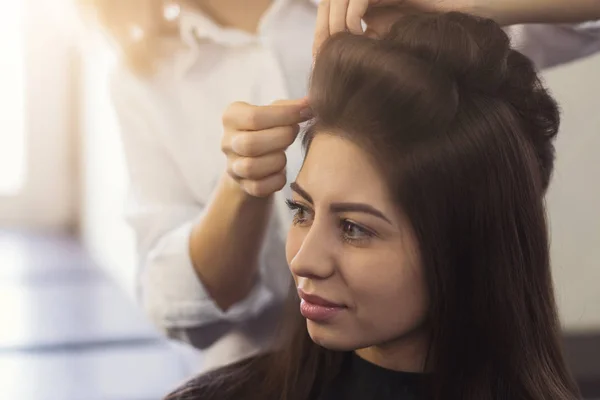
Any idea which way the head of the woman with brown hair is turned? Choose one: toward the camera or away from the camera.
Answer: toward the camera

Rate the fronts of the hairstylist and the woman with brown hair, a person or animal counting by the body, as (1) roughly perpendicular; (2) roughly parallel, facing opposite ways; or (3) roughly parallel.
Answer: roughly perpendicular

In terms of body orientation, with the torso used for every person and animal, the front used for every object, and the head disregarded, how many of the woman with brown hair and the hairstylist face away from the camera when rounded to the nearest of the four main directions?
0

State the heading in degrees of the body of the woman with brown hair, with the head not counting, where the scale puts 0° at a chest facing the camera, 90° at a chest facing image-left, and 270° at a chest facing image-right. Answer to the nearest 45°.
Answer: approximately 45°

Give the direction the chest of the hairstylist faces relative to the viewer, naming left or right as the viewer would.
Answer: facing the viewer and to the right of the viewer
